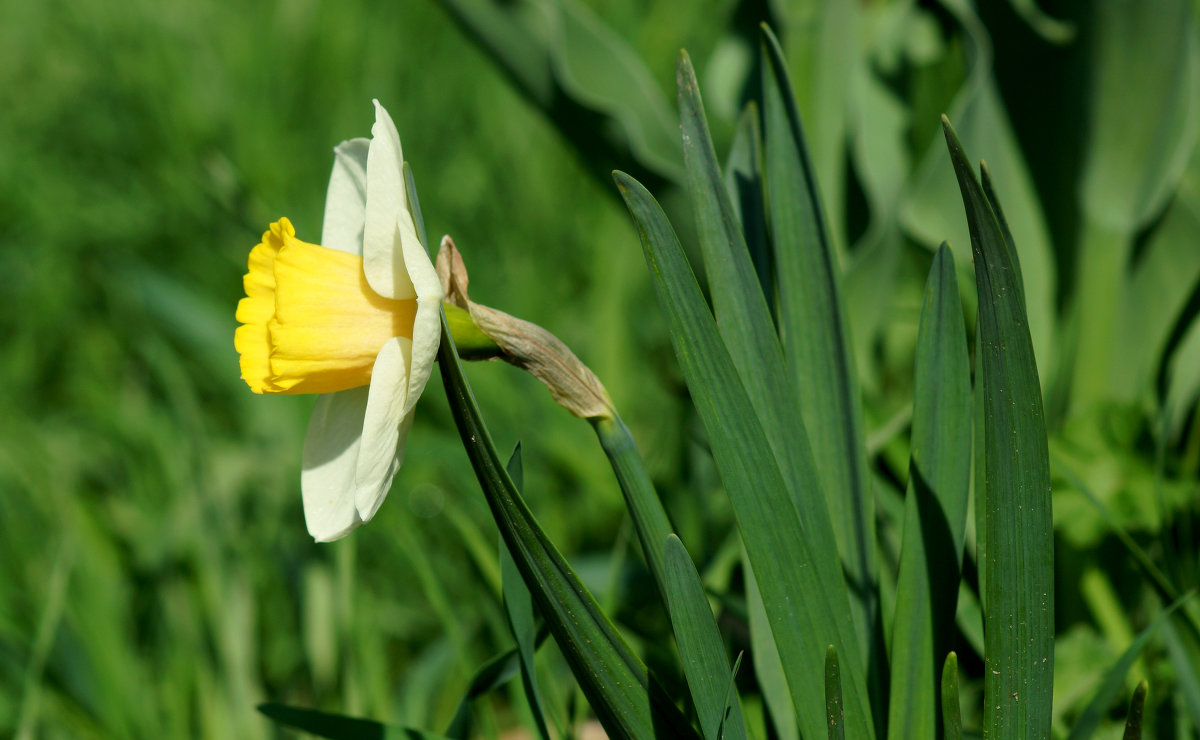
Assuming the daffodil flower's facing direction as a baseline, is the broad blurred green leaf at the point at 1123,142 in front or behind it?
behind

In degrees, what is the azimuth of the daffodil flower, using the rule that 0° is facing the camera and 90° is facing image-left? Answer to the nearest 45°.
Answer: approximately 90°

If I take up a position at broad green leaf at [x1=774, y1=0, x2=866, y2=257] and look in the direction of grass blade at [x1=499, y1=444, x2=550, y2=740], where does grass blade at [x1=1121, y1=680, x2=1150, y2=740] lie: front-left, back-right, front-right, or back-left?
front-left
